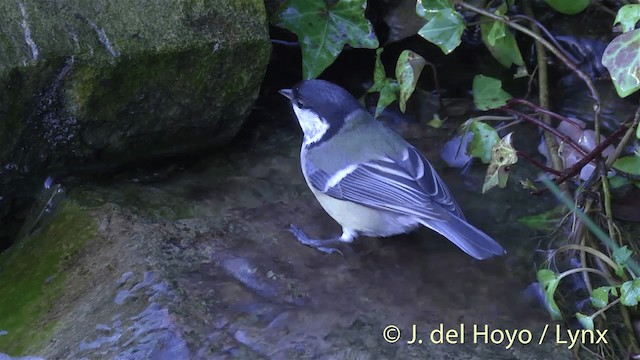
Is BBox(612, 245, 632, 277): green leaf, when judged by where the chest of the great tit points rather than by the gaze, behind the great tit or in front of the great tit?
behind

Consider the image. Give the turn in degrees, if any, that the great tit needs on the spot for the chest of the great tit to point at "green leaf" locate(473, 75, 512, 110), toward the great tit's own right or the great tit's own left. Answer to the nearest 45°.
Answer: approximately 135° to the great tit's own right

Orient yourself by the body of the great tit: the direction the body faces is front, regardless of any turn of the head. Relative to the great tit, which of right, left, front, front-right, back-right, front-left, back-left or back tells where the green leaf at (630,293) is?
back-left

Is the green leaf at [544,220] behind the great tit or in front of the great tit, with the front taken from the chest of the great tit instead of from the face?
behind

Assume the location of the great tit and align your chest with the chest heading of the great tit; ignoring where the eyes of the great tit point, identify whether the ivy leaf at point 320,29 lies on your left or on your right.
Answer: on your right

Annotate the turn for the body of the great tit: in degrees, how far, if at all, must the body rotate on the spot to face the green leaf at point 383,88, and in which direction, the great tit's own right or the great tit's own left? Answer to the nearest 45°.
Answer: approximately 90° to the great tit's own right

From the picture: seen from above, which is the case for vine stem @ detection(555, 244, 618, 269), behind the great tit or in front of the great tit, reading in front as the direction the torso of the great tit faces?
behind

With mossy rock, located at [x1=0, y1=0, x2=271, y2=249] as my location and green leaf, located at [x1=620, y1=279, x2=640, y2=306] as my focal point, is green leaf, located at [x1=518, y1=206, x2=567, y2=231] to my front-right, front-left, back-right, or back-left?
front-left

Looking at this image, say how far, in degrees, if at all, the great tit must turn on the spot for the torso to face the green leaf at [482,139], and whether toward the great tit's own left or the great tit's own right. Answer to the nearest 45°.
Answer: approximately 90° to the great tit's own right

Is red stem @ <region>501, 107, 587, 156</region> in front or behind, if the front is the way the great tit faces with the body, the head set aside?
behind

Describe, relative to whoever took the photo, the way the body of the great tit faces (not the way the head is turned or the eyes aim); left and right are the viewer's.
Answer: facing to the left of the viewer
